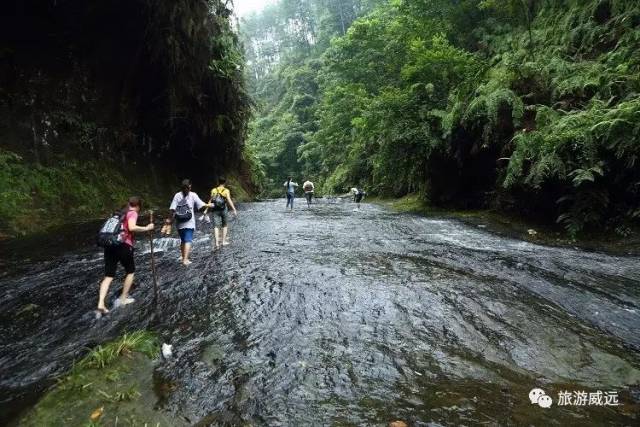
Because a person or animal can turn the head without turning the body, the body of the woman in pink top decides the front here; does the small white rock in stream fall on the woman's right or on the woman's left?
on the woman's right

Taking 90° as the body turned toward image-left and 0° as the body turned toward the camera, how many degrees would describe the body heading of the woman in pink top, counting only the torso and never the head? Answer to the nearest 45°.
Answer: approximately 225°

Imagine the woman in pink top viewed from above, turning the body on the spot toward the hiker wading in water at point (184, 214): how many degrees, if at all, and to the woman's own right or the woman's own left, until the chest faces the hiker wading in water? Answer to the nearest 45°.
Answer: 0° — they already face them

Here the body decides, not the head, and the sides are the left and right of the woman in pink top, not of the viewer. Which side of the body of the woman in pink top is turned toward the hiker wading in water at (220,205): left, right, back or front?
front

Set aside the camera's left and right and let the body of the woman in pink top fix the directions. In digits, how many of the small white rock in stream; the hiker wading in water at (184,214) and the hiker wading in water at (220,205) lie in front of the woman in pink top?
2

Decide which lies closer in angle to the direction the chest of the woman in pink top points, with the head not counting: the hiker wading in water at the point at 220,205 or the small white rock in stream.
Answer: the hiker wading in water
